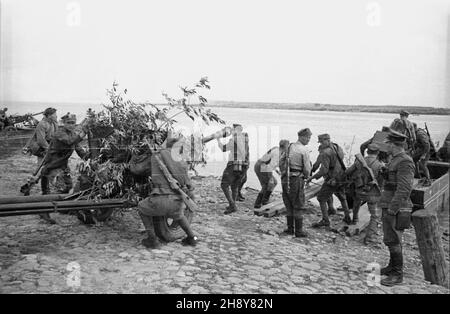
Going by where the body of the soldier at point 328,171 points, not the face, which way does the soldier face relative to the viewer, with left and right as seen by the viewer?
facing to the left of the viewer

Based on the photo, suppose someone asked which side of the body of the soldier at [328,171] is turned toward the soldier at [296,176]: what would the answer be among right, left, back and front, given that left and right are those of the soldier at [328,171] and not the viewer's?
front

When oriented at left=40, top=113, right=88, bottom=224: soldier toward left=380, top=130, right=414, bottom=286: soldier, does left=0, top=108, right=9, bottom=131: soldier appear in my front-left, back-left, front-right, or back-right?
back-left

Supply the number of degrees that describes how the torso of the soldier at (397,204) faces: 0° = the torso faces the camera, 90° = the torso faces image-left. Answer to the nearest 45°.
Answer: approximately 90°

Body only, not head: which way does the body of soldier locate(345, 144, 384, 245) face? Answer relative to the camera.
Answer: away from the camera

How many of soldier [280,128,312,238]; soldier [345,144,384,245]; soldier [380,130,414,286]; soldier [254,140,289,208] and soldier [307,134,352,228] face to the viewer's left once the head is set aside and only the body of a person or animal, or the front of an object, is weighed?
2

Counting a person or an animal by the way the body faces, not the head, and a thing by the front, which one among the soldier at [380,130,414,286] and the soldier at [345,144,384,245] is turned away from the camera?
the soldier at [345,144,384,245]
